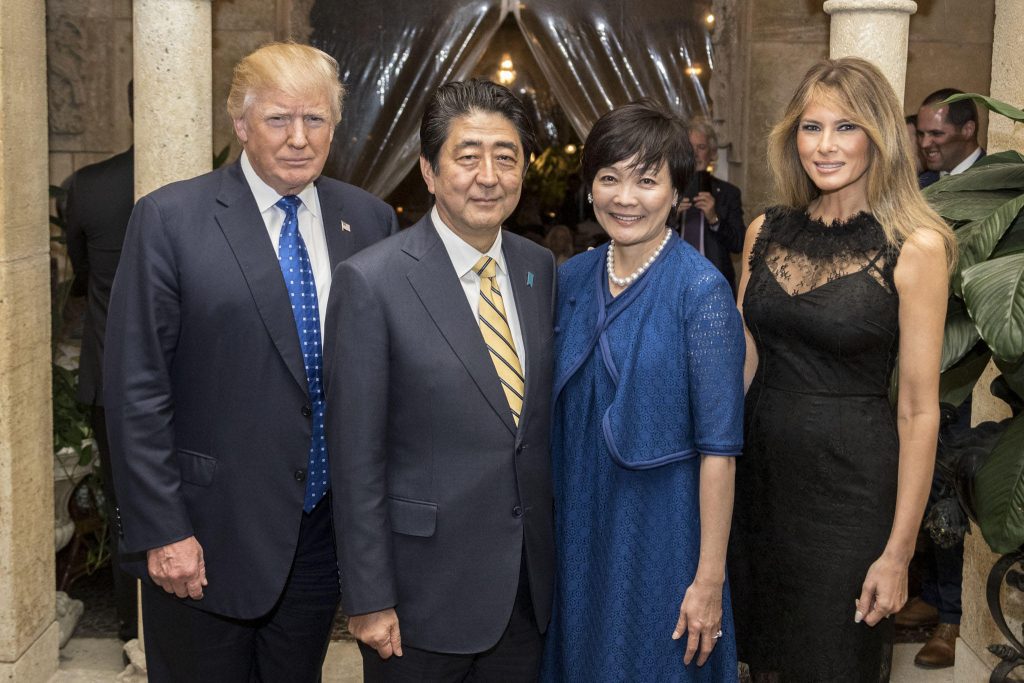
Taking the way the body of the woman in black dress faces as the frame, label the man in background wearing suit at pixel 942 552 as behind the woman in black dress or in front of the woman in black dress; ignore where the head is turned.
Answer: behind

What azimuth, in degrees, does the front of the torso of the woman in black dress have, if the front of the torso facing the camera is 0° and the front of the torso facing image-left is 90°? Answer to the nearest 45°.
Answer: approximately 45°

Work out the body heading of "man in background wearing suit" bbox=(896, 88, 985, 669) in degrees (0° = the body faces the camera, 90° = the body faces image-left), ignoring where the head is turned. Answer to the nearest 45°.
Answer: approximately 45°

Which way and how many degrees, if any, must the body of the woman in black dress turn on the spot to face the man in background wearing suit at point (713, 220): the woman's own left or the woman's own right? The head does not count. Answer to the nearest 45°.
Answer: approximately 135° to the woman's own right
